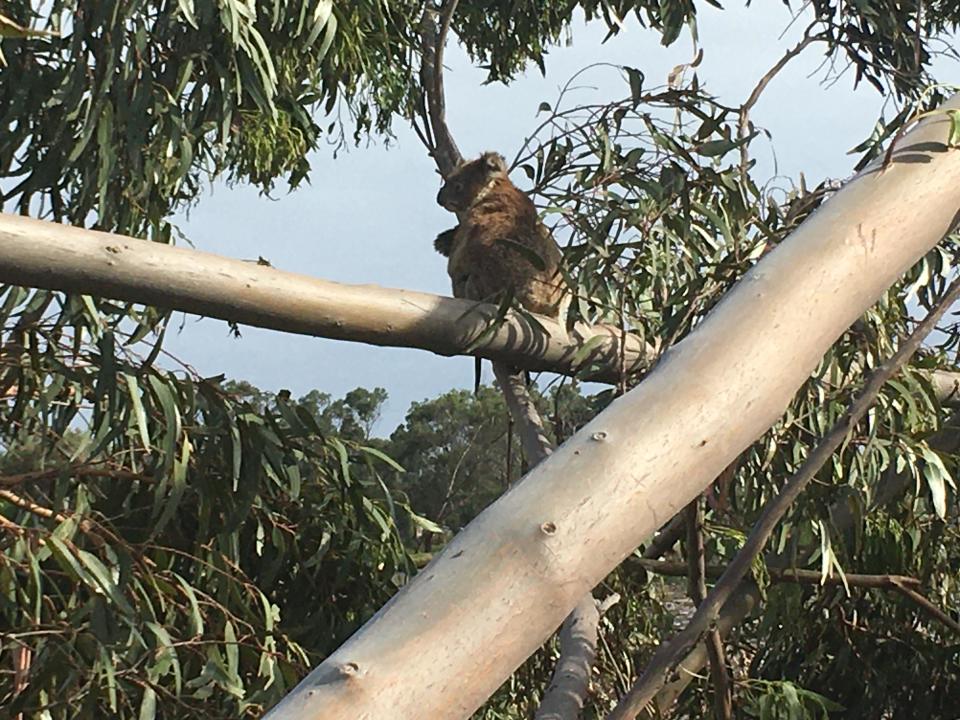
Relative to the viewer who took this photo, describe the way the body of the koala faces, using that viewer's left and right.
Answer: facing to the left of the viewer
